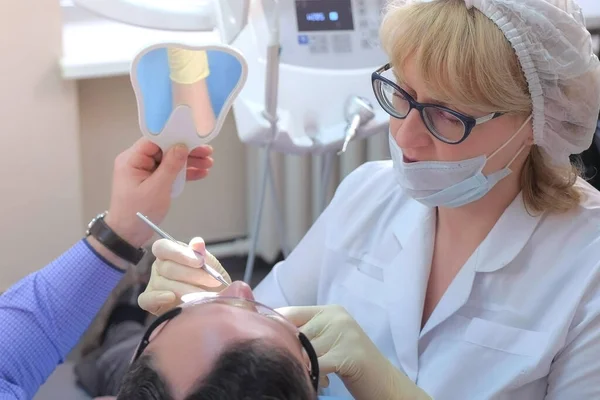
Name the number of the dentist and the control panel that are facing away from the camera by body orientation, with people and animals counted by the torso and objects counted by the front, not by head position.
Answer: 0

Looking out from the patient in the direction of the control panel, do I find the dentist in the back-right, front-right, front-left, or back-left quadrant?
front-right

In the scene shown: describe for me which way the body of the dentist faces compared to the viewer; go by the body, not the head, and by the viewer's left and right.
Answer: facing the viewer and to the left of the viewer

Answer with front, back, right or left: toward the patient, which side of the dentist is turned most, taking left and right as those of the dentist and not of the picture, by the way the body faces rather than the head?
front

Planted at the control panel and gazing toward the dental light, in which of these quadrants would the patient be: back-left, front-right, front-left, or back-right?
front-left

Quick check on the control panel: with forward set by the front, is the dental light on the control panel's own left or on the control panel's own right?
on the control panel's own right

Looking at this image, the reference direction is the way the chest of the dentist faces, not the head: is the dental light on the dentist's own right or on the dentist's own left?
on the dentist's own right

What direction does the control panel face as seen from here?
toward the camera
